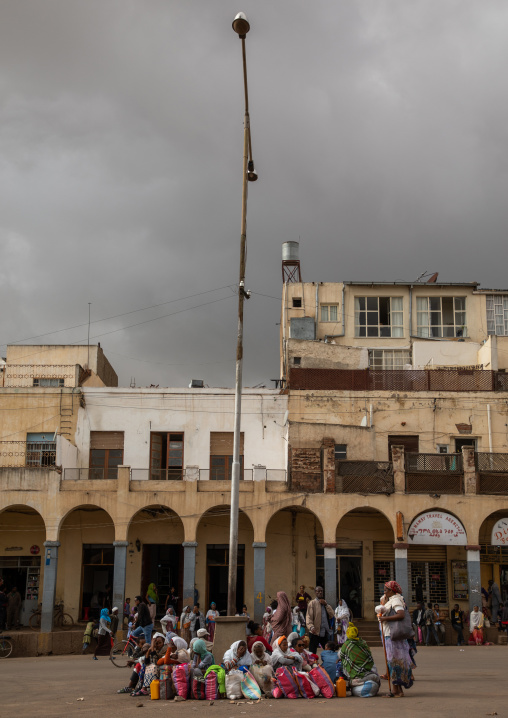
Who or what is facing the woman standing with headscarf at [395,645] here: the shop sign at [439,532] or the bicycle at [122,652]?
the shop sign

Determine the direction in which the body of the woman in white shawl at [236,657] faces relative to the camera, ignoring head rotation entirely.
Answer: toward the camera

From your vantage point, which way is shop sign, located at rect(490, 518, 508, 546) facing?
toward the camera

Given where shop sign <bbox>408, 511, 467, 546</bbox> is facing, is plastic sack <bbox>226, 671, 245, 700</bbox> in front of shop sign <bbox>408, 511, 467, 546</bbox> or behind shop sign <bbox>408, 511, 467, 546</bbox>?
in front

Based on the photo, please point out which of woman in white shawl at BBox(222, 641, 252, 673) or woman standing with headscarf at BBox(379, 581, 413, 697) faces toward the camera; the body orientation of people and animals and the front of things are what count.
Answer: the woman in white shawl

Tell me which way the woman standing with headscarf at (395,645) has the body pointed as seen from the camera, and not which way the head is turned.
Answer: to the viewer's left

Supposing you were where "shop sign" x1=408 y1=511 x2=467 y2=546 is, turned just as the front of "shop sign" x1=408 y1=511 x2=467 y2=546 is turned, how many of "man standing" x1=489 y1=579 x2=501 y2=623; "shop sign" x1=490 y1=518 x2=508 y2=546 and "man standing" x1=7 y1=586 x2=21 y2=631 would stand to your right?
1

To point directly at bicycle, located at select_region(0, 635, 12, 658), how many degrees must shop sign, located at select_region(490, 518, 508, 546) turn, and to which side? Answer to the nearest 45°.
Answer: approximately 45° to its right

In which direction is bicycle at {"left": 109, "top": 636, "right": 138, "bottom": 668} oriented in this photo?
to the viewer's left

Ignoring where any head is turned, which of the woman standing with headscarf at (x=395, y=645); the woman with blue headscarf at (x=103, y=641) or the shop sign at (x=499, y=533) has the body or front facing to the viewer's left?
the woman standing with headscarf at (x=395, y=645)

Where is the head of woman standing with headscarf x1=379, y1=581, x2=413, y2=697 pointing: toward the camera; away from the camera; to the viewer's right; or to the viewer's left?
to the viewer's left

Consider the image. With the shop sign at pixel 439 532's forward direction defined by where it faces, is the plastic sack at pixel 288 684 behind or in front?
in front
